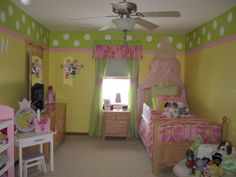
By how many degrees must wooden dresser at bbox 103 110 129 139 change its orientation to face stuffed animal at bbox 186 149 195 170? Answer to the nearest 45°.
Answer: approximately 45° to its left

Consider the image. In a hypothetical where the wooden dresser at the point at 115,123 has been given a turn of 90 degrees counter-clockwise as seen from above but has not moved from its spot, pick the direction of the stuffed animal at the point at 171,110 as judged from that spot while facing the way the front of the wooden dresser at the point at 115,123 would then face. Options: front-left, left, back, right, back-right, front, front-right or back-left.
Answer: front-right

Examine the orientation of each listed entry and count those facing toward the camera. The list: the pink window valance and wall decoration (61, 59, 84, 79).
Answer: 2

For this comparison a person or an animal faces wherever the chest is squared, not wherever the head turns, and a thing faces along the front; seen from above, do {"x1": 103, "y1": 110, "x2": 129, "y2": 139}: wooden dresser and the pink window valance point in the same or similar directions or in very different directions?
same or similar directions

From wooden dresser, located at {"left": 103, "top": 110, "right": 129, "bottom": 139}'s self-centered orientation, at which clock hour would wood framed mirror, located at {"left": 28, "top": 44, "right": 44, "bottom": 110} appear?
The wood framed mirror is roughly at 2 o'clock from the wooden dresser.

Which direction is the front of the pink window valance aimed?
toward the camera

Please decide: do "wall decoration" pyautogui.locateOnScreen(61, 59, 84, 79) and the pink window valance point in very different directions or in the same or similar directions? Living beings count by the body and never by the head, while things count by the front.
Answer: same or similar directions

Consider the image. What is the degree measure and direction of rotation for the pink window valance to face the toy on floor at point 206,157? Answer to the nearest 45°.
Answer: approximately 45° to its left

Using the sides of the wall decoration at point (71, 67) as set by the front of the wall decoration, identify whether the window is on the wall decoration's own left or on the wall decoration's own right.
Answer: on the wall decoration's own left

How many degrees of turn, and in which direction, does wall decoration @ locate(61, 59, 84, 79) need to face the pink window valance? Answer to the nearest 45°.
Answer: approximately 90° to its left

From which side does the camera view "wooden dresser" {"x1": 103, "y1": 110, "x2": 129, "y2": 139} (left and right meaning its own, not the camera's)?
front

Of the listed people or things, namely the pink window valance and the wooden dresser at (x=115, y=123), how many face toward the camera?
2

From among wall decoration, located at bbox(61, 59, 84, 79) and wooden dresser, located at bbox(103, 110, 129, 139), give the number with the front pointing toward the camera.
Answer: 2

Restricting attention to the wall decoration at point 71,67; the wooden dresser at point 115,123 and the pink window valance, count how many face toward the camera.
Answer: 3
